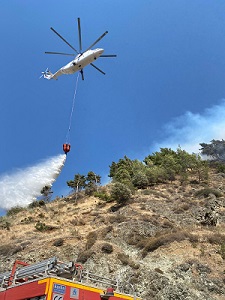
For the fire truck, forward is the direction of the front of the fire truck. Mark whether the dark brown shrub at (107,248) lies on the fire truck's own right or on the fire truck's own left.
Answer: on the fire truck's own right

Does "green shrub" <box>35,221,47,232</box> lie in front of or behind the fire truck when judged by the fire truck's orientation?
in front

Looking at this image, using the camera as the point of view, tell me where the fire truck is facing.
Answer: facing away from the viewer and to the left of the viewer

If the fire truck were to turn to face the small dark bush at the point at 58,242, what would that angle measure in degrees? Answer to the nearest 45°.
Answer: approximately 45° to its right

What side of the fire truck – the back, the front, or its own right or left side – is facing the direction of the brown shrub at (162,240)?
right
